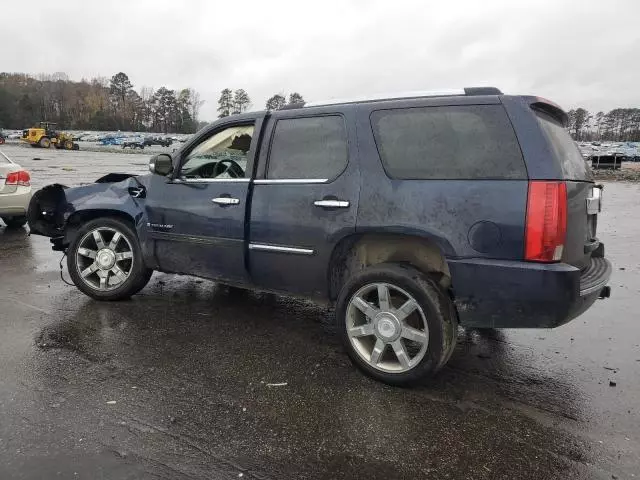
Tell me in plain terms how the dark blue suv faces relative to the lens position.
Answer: facing away from the viewer and to the left of the viewer

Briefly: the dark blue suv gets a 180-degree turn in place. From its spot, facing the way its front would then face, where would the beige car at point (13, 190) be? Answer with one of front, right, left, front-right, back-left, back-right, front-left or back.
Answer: back
